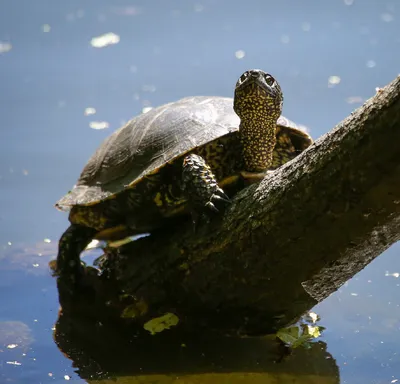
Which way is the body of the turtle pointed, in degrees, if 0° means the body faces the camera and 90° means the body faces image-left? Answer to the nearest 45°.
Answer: approximately 315°

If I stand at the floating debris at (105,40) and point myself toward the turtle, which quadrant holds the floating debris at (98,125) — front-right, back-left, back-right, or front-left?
front-right
